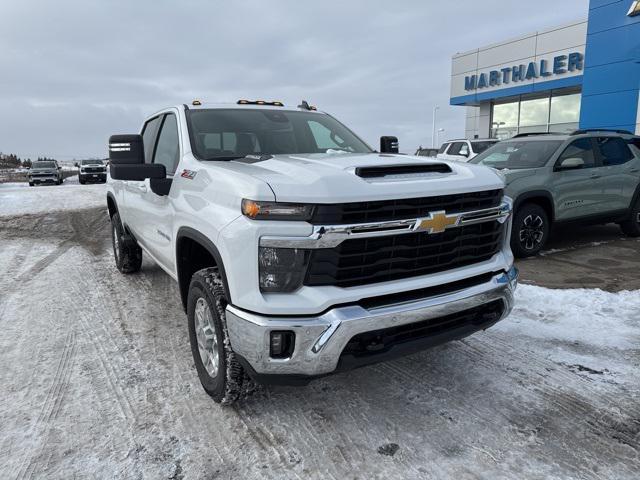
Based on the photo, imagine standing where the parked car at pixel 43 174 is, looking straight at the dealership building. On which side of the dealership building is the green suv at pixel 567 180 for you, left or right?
right

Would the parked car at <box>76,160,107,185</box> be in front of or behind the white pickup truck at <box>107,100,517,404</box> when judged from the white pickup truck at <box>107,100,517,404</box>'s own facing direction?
behind

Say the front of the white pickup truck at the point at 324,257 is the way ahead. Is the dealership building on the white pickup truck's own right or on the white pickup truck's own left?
on the white pickup truck's own left

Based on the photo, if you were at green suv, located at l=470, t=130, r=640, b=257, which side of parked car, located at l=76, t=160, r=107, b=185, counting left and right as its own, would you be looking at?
front

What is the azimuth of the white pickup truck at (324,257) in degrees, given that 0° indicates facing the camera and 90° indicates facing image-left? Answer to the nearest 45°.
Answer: approximately 315°

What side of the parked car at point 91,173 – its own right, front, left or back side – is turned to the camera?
front

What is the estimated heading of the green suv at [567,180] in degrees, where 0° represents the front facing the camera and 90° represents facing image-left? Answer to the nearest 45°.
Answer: approximately 45°

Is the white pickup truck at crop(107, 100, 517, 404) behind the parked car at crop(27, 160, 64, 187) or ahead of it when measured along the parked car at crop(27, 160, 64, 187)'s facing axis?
ahead

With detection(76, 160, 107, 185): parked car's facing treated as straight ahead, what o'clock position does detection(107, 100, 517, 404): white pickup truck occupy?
The white pickup truck is roughly at 12 o'clock from the parked car.

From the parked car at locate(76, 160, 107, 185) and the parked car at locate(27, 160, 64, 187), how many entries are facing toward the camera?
2

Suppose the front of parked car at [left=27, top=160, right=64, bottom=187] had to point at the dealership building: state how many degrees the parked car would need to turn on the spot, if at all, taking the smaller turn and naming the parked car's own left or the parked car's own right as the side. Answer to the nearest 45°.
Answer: approximately 45° to the parked car's own left

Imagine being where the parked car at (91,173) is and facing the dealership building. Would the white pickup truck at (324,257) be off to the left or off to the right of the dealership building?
right

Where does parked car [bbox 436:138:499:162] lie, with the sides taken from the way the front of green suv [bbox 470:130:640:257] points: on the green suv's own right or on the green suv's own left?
on the green suv's own right

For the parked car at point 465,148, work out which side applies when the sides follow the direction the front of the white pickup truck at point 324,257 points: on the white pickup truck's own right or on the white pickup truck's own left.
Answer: on the white pickup truck's own left

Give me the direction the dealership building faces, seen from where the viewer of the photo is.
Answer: facing the viewer and to the left of the viewer

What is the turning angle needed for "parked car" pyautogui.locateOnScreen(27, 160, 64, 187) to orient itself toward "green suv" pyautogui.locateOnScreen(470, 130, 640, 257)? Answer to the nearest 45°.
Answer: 0° — it already faces it
